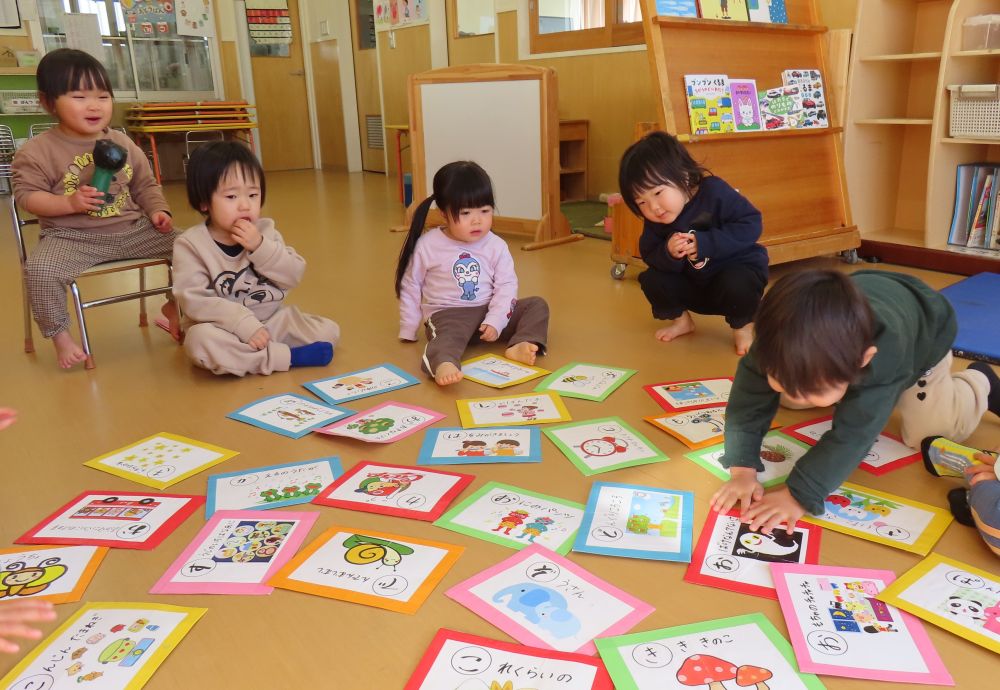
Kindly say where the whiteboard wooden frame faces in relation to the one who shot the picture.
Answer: facing the viewer and to the left of the viewer

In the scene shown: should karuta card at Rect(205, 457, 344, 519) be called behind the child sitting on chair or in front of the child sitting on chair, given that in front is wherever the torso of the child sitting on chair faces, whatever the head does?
in front

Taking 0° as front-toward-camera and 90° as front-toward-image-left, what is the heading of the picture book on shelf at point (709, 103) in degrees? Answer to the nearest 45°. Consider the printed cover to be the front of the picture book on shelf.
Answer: approximately 0°

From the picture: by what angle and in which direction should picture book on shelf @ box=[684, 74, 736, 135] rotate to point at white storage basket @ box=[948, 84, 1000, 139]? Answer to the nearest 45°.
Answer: approximately 90° to its left

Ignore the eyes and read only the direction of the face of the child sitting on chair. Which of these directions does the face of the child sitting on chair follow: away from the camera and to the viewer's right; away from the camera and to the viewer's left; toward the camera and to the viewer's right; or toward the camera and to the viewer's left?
toward the camera and to the viewer's right
